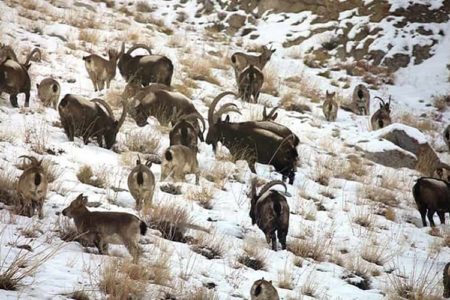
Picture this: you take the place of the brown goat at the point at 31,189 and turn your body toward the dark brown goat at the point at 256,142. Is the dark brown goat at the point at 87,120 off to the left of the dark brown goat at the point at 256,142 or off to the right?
left

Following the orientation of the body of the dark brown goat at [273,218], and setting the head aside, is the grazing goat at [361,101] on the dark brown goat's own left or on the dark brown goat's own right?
on the dark brown goat's own right

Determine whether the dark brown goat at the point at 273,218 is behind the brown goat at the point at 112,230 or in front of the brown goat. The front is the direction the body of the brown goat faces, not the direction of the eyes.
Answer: behind

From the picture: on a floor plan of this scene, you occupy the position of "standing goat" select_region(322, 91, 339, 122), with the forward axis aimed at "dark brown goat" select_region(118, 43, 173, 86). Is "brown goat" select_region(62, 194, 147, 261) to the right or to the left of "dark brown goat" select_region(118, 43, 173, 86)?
left

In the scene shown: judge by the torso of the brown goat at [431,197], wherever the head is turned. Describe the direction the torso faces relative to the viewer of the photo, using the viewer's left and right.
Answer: facing away from the viewer and to the right of the viewer

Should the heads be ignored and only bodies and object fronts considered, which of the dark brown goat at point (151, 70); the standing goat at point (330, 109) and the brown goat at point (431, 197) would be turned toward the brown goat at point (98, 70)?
the dark brown goat

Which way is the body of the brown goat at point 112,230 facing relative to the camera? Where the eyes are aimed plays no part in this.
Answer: to the viewer's left

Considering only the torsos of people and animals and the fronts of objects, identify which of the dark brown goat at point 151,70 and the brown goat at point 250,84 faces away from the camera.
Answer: the brown goat

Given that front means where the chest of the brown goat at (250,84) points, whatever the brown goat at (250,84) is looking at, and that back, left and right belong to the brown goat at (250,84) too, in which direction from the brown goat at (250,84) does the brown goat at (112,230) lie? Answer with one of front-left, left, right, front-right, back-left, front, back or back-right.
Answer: back

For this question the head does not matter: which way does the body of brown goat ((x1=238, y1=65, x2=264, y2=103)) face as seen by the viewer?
away from the camera

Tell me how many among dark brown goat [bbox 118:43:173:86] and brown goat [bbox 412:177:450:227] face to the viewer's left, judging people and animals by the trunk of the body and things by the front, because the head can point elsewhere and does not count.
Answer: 1

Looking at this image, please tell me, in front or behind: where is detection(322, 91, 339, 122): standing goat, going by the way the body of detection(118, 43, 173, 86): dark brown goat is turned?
behind
